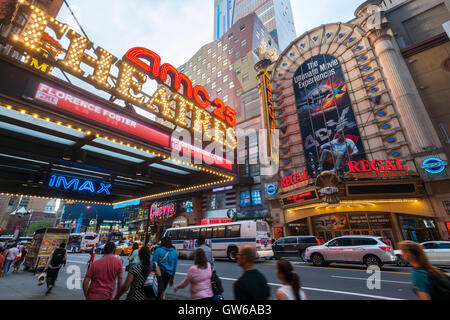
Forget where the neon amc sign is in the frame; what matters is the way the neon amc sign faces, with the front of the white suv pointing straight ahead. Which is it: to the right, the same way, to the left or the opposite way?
the opposite way

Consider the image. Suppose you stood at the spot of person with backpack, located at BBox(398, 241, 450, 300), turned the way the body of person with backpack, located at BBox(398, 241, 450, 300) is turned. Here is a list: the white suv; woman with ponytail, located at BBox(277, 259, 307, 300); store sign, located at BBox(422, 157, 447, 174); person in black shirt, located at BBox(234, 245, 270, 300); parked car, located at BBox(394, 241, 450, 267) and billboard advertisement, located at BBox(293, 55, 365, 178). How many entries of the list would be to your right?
4

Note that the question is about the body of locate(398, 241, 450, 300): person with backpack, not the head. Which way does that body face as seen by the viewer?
to the viewer's left

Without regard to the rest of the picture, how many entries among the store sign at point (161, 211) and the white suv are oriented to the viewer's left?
1

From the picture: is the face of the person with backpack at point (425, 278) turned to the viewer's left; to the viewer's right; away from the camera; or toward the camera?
to the viewer's left

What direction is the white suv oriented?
to the viewer's left

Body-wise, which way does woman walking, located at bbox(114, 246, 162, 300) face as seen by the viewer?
away from the camera

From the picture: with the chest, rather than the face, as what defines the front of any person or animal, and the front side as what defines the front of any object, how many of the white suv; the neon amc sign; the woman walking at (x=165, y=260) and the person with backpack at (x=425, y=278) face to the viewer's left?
2
